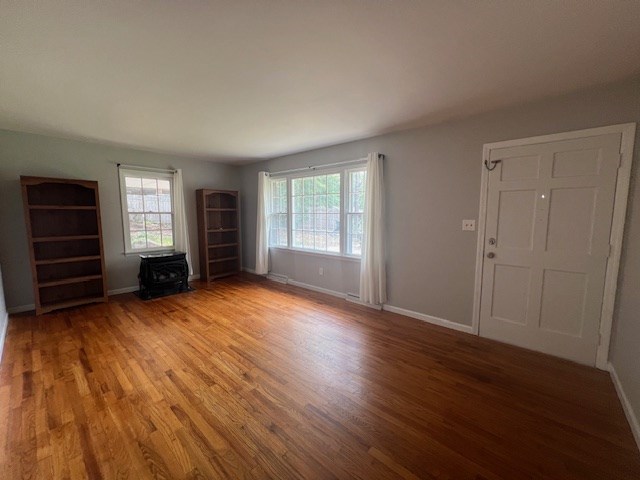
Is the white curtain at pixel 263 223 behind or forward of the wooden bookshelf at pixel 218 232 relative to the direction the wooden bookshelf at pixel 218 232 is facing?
forward

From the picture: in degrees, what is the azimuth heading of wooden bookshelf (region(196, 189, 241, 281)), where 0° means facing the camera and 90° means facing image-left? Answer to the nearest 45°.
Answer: approximately 315°

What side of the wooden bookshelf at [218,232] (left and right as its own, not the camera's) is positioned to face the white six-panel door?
front

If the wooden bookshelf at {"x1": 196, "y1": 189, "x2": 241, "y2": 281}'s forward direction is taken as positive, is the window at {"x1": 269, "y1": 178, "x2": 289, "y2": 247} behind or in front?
in front

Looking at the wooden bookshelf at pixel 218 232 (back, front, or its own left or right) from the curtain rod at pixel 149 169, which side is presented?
right

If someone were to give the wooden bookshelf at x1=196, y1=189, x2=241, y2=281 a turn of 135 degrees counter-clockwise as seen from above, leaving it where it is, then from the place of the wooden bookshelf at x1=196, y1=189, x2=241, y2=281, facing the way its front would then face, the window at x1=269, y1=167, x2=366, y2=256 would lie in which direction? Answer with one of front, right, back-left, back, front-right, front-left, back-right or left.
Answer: back-right

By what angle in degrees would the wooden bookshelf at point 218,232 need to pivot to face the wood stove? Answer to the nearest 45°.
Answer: approximately 90° to its right

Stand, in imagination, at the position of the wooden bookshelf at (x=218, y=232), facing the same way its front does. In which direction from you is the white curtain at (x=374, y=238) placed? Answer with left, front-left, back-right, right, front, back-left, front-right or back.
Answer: front
